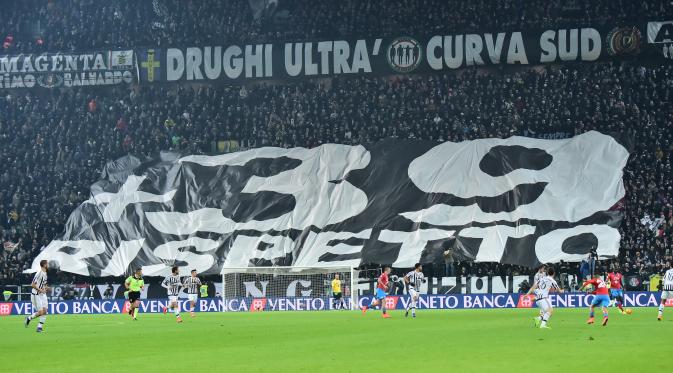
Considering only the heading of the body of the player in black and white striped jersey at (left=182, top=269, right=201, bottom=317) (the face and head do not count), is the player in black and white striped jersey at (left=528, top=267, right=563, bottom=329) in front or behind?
in front
